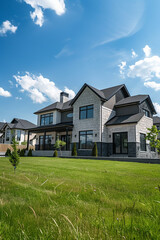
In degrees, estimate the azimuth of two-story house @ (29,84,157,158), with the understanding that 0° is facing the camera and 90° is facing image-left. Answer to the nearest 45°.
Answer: approximately 45°

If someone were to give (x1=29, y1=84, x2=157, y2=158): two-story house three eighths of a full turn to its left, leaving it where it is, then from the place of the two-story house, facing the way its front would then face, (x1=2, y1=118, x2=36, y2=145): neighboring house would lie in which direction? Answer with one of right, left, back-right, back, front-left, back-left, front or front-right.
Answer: back-left
